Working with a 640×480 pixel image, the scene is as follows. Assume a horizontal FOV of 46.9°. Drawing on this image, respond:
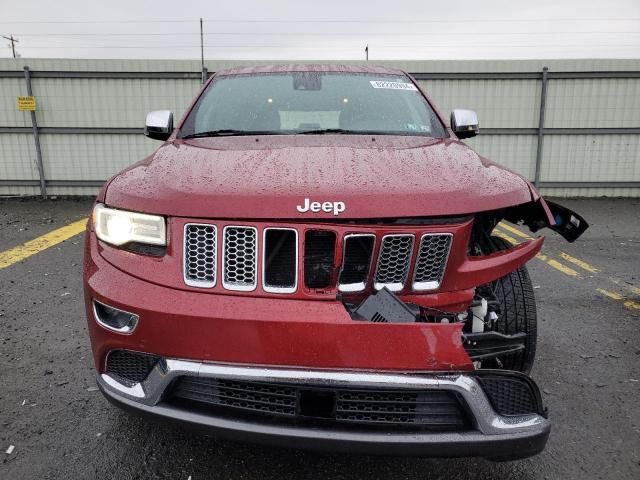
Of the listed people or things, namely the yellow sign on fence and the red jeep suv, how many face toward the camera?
2

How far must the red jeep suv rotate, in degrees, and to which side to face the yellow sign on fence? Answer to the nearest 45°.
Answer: approximately 135° to its right

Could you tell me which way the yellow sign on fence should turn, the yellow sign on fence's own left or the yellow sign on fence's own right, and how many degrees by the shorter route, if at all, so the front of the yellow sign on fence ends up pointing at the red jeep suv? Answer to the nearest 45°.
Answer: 0° — it already faces it

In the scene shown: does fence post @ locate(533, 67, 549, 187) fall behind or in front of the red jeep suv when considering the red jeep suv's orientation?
behind

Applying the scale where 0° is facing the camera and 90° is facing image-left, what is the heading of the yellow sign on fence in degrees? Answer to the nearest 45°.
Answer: approximately 0°

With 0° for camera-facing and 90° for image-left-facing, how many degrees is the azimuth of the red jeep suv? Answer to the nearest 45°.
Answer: approximately 0°

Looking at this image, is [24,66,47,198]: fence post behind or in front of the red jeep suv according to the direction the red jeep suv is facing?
behind
